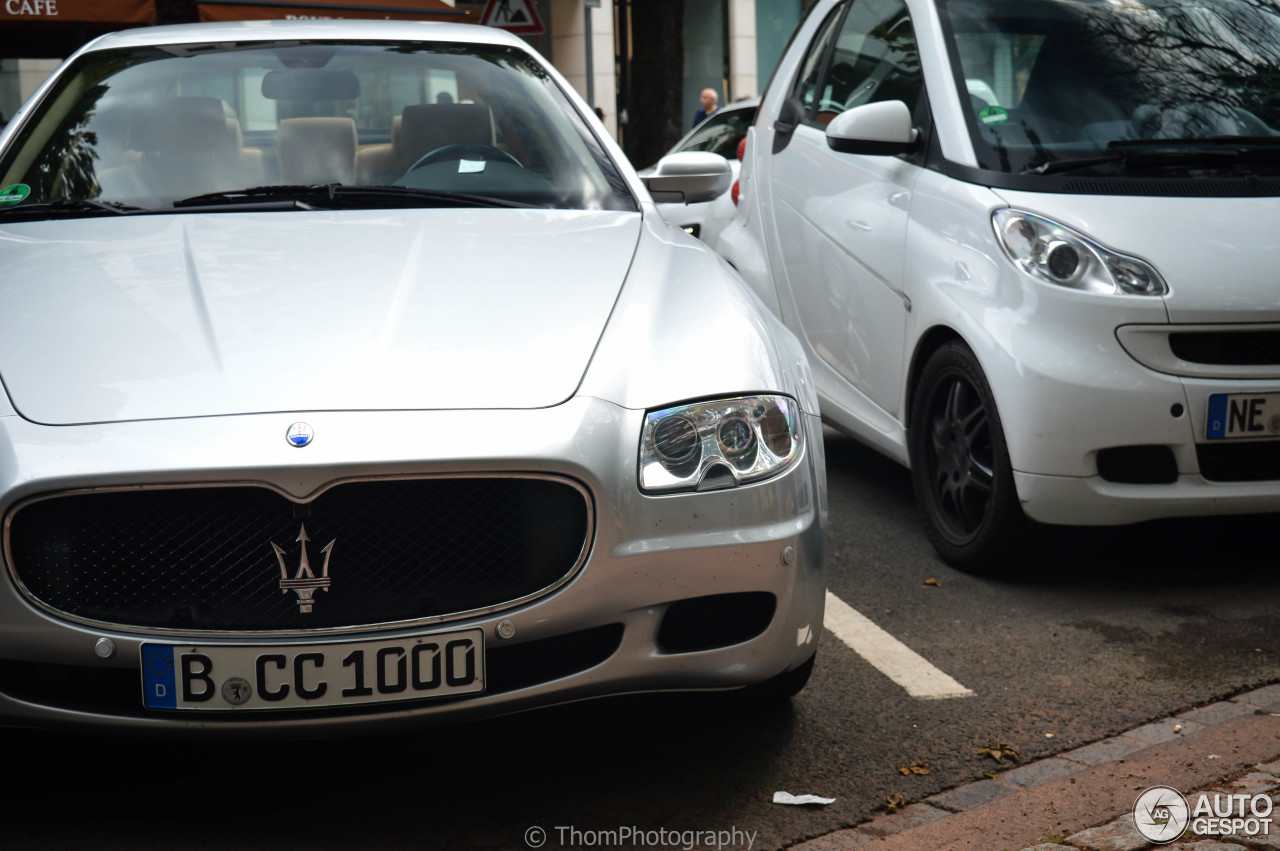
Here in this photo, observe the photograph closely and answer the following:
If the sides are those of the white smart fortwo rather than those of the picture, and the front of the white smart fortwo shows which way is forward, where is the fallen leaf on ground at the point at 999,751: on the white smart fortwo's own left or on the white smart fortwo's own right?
on the white smart fortwo's own right

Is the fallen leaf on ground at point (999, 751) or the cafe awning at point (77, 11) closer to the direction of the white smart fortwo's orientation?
the fallen leaf on ground

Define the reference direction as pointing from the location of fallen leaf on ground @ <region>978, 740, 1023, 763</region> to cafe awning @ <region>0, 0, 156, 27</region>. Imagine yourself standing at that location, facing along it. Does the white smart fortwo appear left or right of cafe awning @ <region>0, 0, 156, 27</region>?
right

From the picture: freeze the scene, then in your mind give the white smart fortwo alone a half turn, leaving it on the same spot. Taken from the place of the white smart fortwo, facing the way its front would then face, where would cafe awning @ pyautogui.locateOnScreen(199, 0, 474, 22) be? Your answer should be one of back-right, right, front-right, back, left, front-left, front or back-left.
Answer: front

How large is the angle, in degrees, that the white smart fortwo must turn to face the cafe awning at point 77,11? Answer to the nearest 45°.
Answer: approximately 180°

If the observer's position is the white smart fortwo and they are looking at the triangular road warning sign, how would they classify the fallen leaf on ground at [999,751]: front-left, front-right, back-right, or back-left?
back-left

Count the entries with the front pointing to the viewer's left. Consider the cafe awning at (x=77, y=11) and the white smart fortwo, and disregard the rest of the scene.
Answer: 0

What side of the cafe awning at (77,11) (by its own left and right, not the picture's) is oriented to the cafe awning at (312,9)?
left

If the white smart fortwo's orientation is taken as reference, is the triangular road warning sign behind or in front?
behind

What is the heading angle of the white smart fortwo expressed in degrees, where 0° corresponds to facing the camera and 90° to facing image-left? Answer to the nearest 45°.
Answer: approximately 315°

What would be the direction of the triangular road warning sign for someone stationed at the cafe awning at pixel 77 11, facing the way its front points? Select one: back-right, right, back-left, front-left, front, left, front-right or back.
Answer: left
